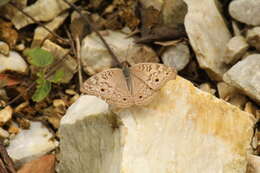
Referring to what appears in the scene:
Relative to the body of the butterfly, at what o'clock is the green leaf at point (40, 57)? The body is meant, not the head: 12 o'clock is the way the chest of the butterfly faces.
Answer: The green leaf is roughly at 11 o'clock from the butterfly.

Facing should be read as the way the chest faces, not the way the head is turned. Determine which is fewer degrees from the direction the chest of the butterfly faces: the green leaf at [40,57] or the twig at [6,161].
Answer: the green leaf

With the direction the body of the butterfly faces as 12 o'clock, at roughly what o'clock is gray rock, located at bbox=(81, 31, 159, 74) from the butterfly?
The gray rock is roughly at 12 o'clock from the butterfly.

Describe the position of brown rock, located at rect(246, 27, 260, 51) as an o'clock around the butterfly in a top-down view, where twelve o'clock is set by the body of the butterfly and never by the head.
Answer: The brown rock is roughly at 2 o'clock from the butterfly.

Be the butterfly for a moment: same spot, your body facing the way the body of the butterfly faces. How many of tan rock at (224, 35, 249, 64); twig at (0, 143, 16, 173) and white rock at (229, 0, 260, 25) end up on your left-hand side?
1

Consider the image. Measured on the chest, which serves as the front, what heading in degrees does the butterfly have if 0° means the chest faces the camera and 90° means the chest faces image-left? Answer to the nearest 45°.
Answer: approximately 180°

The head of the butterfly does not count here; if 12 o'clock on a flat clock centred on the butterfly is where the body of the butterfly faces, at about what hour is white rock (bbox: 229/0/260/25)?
The white rock is roughly at 2 o'clock from the butterfly.

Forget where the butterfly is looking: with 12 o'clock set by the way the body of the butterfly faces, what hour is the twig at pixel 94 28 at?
The twig is roughly at 12 o'clock from the butterfly.

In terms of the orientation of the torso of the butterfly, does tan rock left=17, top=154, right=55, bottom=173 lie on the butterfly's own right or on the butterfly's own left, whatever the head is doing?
on the butterfly's own left

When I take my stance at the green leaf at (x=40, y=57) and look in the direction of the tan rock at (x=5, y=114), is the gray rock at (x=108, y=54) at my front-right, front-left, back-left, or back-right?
back-left
